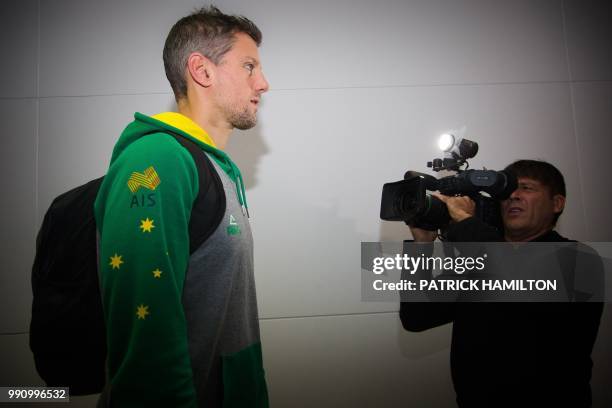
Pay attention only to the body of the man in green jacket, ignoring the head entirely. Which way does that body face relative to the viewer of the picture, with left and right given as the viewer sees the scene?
facing to the right of the viewer

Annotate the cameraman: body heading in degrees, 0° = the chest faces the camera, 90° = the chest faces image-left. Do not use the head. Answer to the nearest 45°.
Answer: approximately 45°

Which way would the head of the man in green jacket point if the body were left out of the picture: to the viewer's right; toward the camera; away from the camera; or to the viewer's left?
to the viewer's right

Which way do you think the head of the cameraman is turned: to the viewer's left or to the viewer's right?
to the viewer's left

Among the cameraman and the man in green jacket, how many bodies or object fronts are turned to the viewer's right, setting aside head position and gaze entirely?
1

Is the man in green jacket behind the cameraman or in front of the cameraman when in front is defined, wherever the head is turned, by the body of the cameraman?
in front

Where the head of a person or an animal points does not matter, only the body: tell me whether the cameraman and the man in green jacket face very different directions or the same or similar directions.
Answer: very different directions

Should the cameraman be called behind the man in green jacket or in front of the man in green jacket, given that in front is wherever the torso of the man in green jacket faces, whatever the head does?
in front
